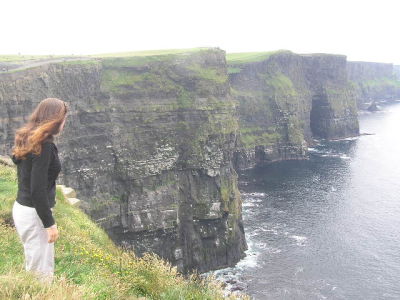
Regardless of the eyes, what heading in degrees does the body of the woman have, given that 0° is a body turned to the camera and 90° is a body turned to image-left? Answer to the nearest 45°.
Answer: approximately 270°

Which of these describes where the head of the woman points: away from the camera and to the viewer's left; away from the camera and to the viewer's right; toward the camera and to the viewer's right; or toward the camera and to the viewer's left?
away from the camera and to the viewer's right
